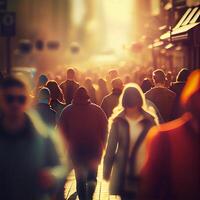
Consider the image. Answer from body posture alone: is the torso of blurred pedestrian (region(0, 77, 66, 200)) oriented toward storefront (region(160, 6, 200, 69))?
no

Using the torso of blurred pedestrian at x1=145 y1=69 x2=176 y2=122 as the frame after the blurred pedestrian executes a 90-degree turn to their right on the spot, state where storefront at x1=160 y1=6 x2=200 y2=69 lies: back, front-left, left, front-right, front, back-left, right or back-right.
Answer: left

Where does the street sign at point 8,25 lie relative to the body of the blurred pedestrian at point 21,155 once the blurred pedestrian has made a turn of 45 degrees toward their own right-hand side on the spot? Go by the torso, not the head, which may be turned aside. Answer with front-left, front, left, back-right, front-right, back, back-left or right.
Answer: back-right

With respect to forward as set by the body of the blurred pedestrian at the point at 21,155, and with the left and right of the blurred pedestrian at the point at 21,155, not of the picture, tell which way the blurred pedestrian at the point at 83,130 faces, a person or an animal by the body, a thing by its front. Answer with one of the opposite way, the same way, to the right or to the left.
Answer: the opposite way

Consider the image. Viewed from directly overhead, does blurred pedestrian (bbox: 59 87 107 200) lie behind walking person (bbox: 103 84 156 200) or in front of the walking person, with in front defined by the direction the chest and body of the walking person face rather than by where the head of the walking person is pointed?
behind

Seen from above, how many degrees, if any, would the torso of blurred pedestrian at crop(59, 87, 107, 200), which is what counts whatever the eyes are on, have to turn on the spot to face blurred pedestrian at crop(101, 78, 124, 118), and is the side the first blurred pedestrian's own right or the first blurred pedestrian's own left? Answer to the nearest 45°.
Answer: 0° — they already face them

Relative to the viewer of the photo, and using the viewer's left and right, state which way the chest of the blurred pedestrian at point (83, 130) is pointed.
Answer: facing away from the viewer

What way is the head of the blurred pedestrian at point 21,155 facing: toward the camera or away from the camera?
toward the camera

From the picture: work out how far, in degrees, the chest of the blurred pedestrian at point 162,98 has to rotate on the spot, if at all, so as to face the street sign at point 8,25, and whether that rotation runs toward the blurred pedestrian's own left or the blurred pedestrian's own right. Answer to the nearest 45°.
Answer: approximately 45° to the blurred pedestrian's own left
